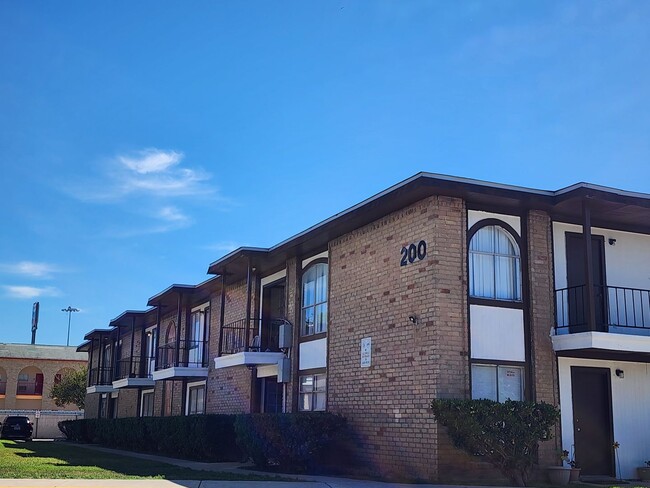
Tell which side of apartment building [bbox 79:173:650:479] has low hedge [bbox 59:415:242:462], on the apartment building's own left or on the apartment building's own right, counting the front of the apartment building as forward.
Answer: on the apartment building's own right

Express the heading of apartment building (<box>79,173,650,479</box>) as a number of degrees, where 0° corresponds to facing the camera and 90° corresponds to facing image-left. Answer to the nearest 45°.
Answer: approximately 45°

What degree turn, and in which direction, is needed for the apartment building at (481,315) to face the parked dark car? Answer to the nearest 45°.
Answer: approximately 90° to its right

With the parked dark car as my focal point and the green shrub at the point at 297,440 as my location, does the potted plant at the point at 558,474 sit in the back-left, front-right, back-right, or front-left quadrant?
back-right

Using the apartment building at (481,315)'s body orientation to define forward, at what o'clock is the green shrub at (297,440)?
The green shrub is roughly at 2 o'clock from the apartment building.
